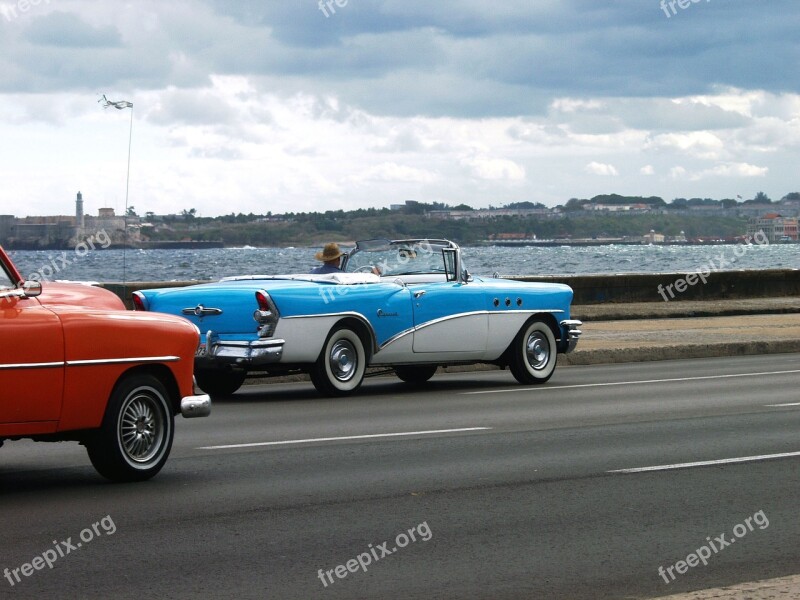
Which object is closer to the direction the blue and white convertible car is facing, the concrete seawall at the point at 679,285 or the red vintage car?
the concrete seawall

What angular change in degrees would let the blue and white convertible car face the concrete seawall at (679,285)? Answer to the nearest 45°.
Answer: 0° — it already faces it

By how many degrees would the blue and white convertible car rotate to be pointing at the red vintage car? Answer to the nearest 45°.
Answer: approximately 135° to its right

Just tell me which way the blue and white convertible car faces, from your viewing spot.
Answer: facing away from the viewer and to the right of the viewer

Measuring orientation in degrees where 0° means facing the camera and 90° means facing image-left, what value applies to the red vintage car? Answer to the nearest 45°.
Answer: approximately 225°

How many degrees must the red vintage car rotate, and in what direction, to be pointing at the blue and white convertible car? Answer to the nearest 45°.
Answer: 0° — it already faces it
